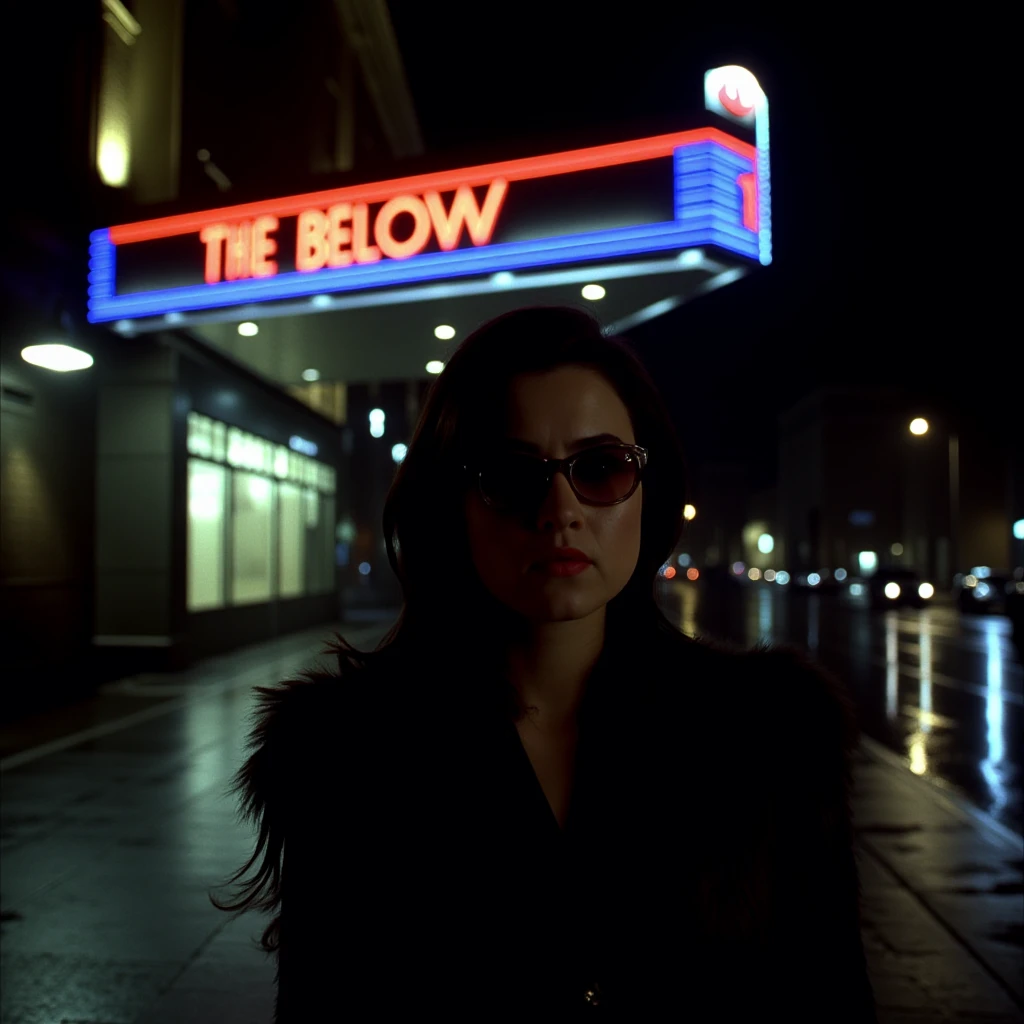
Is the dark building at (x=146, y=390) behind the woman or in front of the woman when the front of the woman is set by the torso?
behind

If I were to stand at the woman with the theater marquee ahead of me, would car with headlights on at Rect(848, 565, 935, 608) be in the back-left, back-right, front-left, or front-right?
front-right

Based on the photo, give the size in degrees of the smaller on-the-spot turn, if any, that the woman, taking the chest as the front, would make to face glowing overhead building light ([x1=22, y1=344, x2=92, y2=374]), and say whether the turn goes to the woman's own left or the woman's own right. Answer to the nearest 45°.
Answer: approximately 135° to the woman's own right

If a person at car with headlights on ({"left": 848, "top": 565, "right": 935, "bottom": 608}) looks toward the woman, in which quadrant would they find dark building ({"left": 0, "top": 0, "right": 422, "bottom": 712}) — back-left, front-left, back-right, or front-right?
front-right

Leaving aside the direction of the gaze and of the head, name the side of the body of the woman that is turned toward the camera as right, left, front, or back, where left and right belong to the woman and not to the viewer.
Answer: front

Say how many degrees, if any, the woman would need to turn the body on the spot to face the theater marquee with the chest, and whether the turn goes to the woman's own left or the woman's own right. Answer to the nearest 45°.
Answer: approximately 180°

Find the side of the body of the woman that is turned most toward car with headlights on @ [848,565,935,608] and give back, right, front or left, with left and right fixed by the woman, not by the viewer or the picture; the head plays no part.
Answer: back

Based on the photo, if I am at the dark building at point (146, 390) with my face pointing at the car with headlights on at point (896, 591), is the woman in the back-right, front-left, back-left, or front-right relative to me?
back-right
